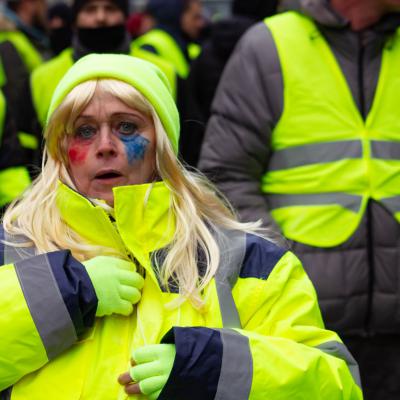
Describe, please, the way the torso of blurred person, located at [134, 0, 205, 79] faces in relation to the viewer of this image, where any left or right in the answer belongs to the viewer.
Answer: facing the viewer and to the right of the viewer

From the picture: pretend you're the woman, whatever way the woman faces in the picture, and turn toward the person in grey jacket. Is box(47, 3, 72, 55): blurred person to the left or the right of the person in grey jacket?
left

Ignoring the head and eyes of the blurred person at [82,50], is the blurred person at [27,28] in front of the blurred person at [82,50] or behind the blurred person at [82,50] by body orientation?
behind

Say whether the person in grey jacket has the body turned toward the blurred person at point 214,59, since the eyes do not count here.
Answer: no

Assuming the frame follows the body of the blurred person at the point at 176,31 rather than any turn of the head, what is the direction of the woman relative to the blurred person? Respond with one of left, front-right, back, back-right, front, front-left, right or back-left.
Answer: front-right

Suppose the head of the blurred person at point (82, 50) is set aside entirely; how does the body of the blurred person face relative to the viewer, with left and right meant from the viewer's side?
facing the viewer

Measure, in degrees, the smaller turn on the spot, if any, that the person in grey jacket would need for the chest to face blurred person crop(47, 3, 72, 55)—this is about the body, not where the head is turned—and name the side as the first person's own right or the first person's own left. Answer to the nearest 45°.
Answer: approximately 135° to the first person's own right

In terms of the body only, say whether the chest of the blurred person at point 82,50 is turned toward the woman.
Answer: yes

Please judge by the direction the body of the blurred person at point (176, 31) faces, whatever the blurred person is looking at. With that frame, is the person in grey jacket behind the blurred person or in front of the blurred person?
in front

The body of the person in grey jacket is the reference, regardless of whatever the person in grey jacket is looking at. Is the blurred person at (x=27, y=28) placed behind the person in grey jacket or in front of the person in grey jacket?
behind

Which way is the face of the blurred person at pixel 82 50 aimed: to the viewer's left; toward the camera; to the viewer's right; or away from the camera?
toward the camera

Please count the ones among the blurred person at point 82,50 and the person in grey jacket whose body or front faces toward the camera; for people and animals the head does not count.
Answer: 2

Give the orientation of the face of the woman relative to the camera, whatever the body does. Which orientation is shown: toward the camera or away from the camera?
toward the camera

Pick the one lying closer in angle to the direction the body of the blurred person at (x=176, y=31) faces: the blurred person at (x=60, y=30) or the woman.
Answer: the woman
